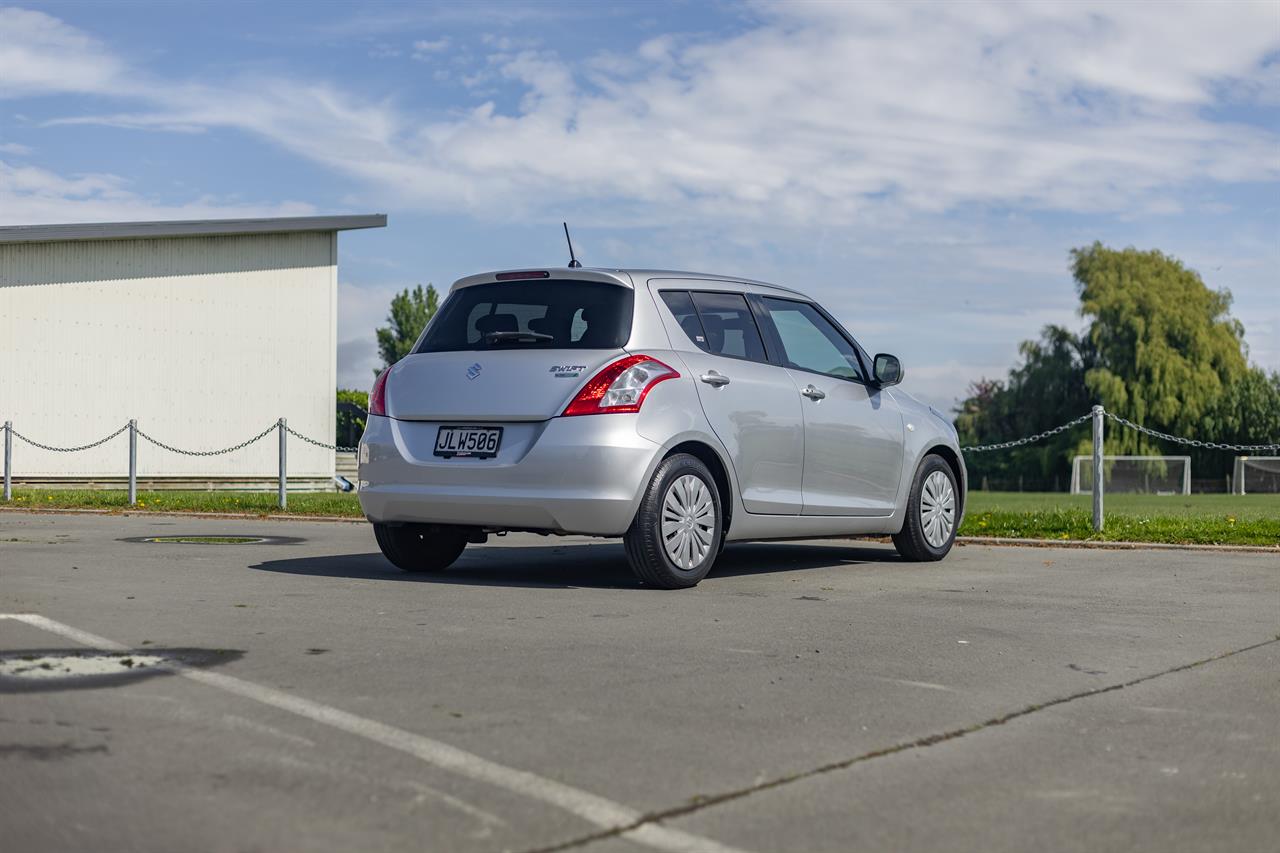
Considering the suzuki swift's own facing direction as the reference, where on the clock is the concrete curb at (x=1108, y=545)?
The concrete curb is roughly at 12 o'clock from the suzuki swift.

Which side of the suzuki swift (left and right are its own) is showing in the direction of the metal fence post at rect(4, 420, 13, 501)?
left

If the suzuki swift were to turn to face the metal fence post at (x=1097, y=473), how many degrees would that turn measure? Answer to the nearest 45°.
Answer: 0° — it already faces it

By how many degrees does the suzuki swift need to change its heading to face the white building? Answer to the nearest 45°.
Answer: approximately 90° to its left

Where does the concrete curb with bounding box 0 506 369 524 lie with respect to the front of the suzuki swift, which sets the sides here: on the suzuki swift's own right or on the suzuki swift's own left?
on the suzuki swift's own left

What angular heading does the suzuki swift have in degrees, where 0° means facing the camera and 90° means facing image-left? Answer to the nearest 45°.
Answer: approximately 225°
